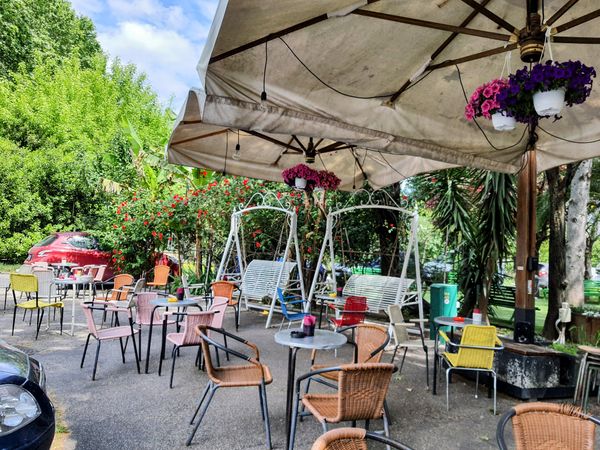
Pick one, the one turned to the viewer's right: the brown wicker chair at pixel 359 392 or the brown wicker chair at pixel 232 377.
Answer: the brown wicker chair at pixel 232 377

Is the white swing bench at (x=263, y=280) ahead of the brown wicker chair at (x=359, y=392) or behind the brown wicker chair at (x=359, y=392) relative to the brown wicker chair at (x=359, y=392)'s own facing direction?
ahead

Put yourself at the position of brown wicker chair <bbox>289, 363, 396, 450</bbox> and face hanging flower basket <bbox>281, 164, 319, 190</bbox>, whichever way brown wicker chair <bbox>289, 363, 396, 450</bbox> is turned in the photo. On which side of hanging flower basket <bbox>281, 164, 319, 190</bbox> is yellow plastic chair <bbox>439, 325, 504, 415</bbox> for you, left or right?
right

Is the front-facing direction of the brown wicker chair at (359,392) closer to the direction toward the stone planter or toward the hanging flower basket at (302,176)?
the hanging flower basket

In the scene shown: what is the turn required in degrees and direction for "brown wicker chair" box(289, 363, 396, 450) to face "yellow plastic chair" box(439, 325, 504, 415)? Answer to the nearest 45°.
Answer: approximately 90° to its right

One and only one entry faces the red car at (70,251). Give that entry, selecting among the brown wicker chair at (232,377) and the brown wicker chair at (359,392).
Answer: the brown wicker chair at (359,392)

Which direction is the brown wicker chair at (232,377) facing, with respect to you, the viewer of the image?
facing to the right of the viewer
